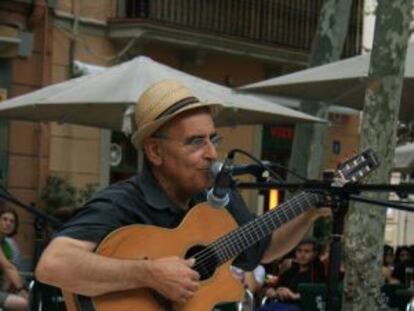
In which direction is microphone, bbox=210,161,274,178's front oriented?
to the viewer's left

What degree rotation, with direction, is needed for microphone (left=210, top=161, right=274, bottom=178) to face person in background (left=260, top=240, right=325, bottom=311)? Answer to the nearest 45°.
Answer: approximately 90° to its right

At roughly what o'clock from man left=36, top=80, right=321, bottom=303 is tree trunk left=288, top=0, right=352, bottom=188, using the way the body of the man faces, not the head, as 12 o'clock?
The tree trunk is roughly at 8 o'clock from the man.

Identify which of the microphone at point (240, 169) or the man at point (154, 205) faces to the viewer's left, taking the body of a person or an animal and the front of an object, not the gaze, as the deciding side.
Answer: the microphone

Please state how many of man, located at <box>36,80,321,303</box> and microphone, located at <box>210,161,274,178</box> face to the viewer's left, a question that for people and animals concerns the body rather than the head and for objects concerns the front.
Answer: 1

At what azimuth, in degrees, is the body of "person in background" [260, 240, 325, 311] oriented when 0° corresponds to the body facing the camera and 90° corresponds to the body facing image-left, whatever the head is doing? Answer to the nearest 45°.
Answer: approximately 45°

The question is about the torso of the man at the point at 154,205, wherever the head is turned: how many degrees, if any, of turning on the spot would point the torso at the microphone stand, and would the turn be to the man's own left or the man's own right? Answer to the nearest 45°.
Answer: approximately 45° to the man's own left

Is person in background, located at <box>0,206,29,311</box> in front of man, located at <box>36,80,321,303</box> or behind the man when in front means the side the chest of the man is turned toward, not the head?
behind
